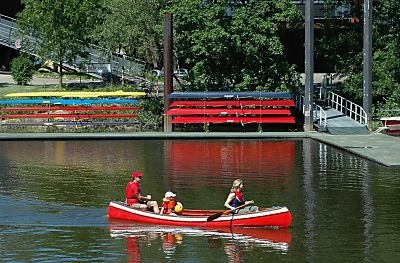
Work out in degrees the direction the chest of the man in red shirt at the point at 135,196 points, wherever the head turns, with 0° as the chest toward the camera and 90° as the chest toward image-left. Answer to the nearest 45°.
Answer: approximately 270°
